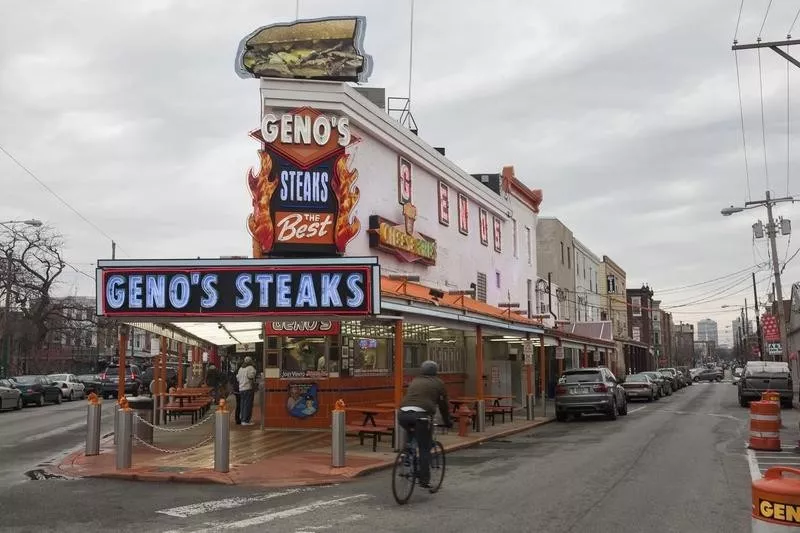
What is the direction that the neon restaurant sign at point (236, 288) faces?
toward the camera

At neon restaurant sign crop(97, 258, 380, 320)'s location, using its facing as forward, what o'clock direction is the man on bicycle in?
The man on bicycle is roughly at 11 o'clock from the neon restaurant sign.

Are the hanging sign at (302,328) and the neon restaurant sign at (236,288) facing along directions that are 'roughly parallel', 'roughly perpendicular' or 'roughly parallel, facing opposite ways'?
roughly parallel

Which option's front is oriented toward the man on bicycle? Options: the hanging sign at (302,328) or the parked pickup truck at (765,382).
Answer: the hanging sign

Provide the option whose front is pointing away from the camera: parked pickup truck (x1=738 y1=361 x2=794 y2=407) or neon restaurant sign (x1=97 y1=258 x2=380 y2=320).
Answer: the parked pickup truck

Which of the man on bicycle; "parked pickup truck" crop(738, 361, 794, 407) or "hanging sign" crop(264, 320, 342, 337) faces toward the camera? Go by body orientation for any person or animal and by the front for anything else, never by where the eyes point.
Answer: the hanging sign

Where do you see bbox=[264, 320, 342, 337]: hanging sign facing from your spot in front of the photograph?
facing the viewer

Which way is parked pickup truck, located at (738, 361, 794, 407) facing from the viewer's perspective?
away from the camera

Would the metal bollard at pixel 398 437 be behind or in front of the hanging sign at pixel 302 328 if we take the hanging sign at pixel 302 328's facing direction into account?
in front

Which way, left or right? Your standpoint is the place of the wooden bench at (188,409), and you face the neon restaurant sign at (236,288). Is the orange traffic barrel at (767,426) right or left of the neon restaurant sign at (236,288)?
left
